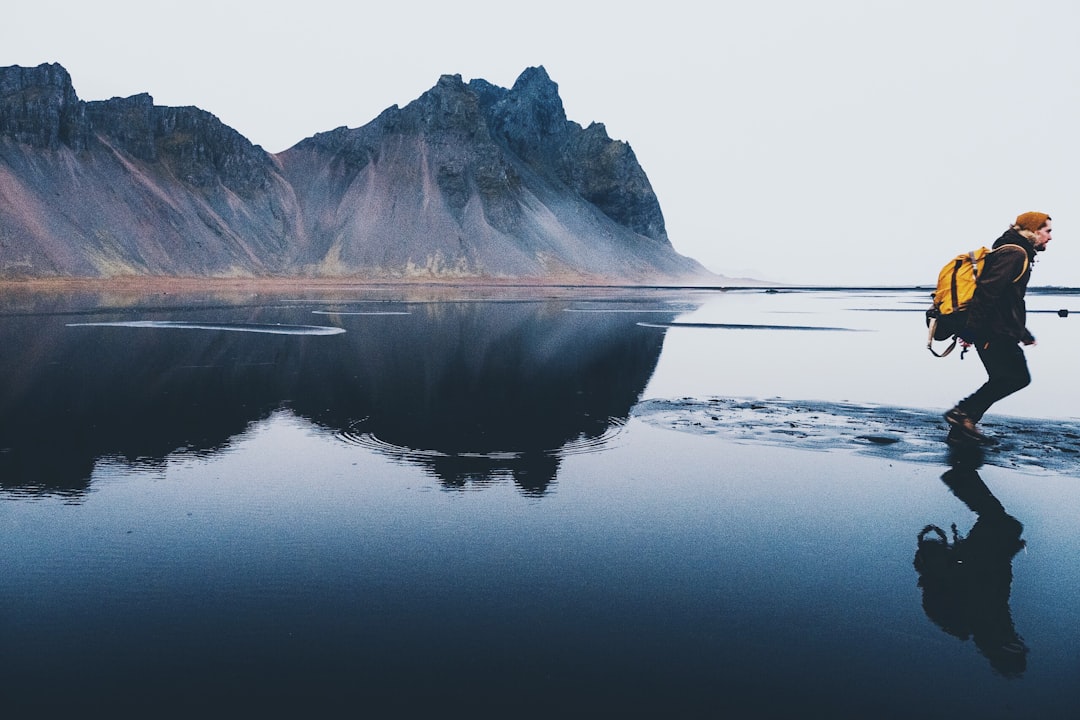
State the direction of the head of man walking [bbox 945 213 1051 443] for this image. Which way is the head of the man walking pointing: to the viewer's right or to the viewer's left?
to the viewer's right

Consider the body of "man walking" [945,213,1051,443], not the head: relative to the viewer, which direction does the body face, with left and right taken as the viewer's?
facing to the right of the viewer
